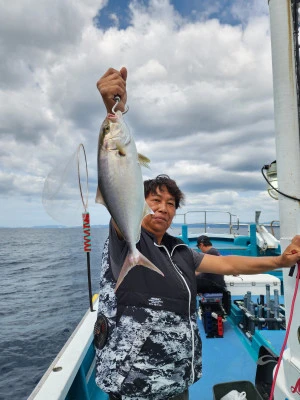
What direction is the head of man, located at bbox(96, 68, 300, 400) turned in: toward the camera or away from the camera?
toward the camera

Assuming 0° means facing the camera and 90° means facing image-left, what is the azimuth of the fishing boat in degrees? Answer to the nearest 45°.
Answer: approximately 180°
